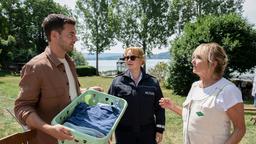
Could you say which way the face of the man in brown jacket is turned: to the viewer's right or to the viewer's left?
to the viewer's right

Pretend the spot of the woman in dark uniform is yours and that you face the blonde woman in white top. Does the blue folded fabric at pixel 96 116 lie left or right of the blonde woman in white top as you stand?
right

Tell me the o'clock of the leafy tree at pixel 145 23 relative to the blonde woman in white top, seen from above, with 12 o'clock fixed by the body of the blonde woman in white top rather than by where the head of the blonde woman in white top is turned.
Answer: The leafy tree is roughly at 4 o'clock from the blonde woman in white top.

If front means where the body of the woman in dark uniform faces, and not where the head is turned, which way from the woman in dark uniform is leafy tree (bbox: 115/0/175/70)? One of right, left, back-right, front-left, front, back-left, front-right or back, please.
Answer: back

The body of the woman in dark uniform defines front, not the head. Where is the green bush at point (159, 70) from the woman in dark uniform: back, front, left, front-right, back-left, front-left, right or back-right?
back

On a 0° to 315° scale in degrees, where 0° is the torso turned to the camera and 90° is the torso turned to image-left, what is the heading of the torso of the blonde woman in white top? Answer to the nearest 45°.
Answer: approximately 45°

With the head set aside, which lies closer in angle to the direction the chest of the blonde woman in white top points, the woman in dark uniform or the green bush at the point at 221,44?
the woman in dark uniform

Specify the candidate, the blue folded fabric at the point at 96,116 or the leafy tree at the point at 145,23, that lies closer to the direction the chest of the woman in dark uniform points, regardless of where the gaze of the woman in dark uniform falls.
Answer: the blue folded fabric

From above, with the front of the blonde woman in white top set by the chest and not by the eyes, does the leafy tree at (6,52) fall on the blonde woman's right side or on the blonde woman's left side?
on the blonde woman's right side

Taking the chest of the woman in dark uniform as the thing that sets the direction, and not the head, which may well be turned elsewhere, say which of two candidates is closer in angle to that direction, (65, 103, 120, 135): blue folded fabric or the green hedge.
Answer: the blue folded fabric

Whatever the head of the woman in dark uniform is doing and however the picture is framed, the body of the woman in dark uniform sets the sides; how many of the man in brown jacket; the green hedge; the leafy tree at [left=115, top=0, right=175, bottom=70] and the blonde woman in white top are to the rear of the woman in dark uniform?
2

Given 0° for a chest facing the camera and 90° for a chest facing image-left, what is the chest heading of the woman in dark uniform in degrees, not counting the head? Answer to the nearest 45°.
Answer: approximately 0°
